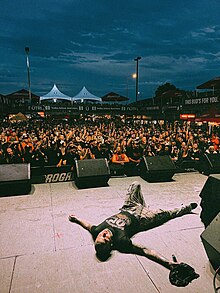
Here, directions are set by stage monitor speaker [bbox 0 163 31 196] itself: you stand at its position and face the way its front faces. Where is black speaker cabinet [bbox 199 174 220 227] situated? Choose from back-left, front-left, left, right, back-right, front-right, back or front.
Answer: front-left

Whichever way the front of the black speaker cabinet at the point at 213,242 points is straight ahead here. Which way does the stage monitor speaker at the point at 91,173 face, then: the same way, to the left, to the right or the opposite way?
to the left

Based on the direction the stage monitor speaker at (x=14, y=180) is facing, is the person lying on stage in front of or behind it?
in front

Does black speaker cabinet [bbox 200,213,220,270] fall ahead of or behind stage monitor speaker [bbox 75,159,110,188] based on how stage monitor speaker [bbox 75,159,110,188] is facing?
ahead

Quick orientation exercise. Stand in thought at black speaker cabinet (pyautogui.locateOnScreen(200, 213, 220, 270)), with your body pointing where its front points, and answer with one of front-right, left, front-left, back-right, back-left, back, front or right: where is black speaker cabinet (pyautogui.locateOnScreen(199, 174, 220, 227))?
back-right

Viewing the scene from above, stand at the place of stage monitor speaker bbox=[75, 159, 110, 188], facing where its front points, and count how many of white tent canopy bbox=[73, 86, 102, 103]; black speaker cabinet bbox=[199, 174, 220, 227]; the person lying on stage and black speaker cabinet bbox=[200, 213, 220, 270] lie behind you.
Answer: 1

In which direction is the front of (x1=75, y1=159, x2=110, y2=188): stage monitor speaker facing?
toward the camera

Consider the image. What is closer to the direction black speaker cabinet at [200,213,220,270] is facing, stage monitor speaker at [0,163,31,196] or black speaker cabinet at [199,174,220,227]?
the stage monitor speaker

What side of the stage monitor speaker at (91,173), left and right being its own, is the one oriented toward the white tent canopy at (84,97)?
back

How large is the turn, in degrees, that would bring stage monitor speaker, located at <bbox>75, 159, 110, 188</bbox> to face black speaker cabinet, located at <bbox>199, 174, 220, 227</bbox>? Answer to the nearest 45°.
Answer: approximately 45° to its left

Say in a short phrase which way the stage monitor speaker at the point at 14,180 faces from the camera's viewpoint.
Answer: facing the viewer

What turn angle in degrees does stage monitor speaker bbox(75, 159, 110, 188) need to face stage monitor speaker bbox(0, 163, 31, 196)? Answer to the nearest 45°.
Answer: approximately 90° to its right

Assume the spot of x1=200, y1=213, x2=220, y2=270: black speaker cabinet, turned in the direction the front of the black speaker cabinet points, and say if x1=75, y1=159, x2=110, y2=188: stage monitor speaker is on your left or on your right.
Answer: on your right

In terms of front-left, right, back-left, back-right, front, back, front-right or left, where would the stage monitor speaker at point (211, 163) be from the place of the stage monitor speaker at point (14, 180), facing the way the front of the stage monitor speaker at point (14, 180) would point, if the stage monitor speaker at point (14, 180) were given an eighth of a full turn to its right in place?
back-left

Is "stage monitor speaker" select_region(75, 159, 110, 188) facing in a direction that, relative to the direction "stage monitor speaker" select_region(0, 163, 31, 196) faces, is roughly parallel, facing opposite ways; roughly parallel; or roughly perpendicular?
roughly parallel

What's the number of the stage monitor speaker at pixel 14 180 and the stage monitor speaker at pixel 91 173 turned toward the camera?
2

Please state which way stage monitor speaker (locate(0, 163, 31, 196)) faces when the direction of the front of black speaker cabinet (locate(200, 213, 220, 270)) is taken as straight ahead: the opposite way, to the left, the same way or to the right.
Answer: to the left

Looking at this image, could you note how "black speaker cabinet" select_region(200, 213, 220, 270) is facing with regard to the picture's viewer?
facing the viewer and to the left of the viewer
